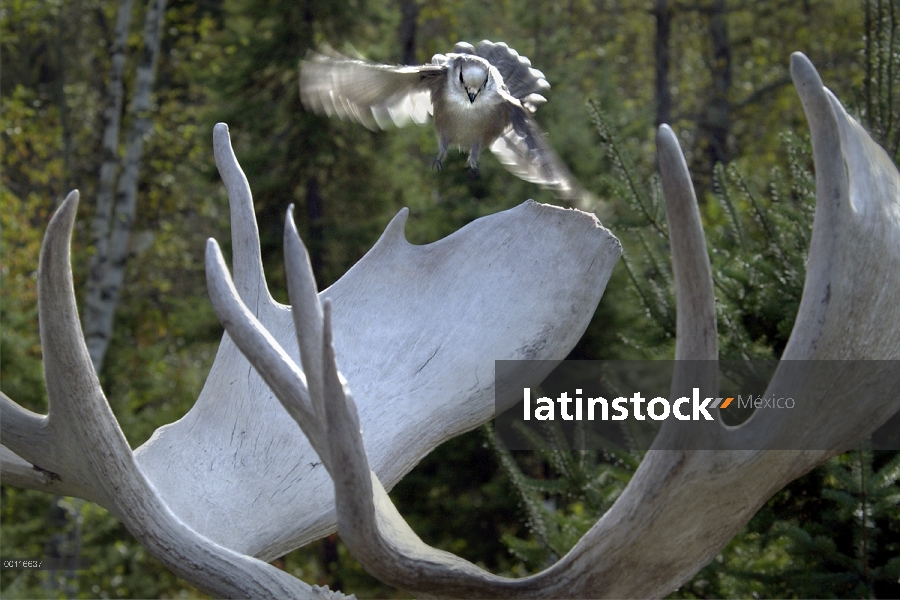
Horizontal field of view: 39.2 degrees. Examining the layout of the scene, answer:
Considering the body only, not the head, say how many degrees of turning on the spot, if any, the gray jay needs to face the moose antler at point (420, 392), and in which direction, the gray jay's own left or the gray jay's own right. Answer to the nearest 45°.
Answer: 0° — it already faces it

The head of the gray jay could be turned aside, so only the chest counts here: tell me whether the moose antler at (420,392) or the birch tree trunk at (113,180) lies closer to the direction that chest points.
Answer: the moose antler

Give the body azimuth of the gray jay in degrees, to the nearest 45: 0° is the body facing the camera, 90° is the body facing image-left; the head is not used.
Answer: approximately 0°
